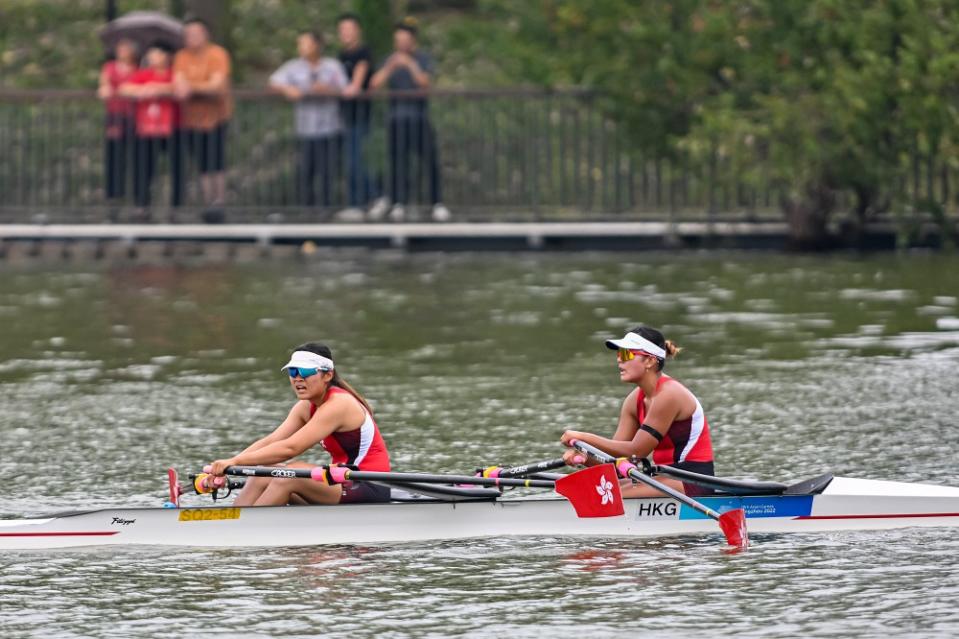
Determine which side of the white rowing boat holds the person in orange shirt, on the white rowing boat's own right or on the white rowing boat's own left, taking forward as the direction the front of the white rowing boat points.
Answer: on the white rowing boat's own left

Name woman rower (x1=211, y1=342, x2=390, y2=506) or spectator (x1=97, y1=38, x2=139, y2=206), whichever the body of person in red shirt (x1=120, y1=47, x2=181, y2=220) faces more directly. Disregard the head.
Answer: the woman rower

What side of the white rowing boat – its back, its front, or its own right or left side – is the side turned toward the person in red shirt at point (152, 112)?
left

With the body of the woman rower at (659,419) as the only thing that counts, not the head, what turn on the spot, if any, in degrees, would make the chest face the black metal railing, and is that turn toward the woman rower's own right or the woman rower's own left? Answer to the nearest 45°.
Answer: approximately 90° to the woman rower's own right

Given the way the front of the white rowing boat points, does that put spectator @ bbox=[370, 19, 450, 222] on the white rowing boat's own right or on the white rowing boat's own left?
on the white rowing boat's own left

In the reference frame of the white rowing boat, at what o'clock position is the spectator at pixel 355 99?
The spectator is roughly at 9 o'clock from the white rowing boat.

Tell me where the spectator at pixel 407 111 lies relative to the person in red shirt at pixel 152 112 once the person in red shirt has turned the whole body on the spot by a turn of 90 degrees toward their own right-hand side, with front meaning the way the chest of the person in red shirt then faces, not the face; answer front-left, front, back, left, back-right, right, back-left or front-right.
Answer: back

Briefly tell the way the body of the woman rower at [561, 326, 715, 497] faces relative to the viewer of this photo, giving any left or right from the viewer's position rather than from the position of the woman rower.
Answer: facing to the left of the viewer

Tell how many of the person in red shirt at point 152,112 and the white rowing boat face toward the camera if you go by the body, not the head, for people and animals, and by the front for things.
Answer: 1
